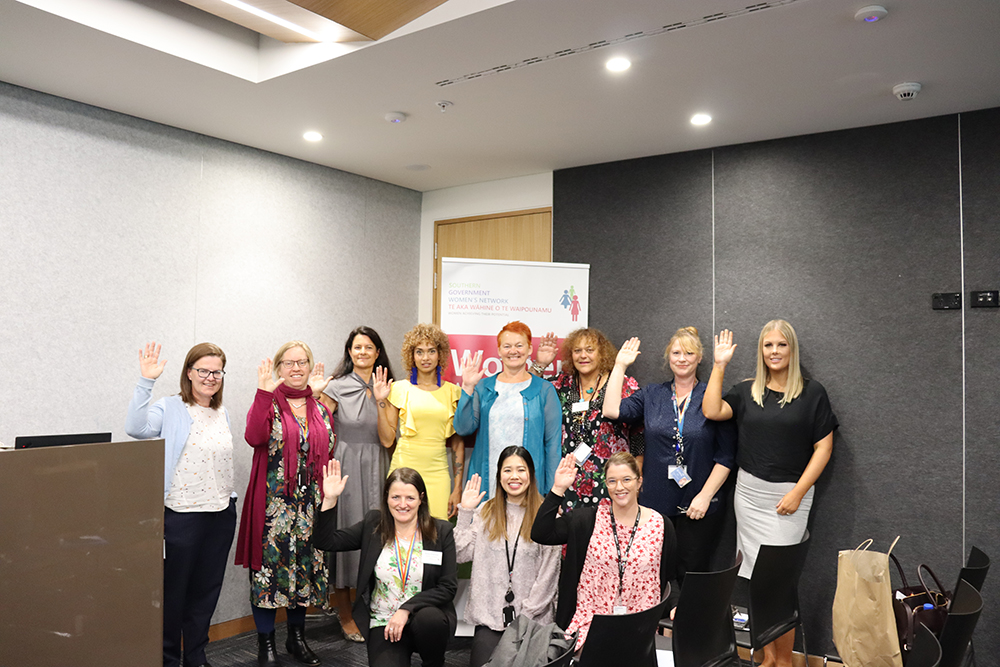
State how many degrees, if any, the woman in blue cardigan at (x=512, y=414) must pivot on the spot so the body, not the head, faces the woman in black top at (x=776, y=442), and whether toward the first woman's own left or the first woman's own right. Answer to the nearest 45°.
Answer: approximately 90° to the first woman's own left

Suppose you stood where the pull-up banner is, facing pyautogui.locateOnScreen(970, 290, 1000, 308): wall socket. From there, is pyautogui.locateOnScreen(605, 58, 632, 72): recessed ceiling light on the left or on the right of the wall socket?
right

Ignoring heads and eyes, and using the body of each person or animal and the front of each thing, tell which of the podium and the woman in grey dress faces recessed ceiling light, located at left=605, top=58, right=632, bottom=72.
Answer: the woman in grey dress

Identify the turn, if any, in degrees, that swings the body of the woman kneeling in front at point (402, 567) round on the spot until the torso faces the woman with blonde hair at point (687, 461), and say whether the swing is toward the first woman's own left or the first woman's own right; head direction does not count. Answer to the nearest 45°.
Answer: approximately 90° to the first woman's own left

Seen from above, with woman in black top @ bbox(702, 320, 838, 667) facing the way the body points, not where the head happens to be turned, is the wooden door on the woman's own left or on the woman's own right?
on the woman's own right

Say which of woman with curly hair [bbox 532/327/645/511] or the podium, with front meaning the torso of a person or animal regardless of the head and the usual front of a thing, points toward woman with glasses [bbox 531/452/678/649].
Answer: the woman with curly hair
